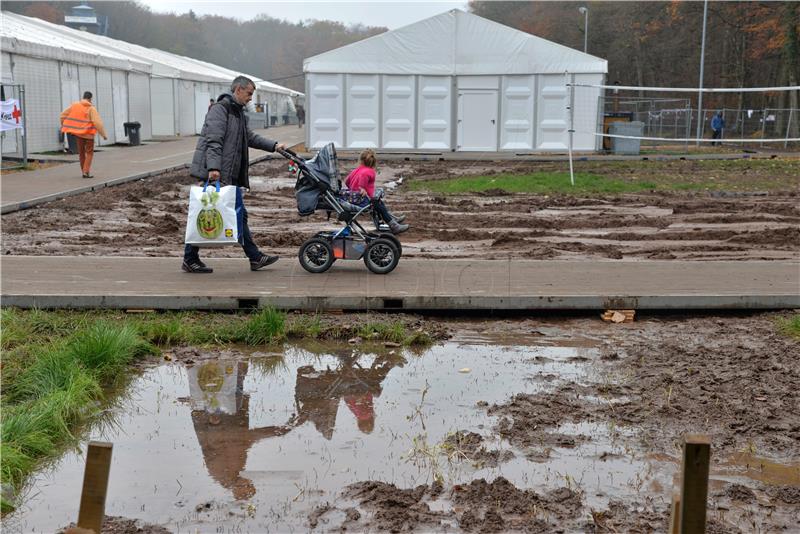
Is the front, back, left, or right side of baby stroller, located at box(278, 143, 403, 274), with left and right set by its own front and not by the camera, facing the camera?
right

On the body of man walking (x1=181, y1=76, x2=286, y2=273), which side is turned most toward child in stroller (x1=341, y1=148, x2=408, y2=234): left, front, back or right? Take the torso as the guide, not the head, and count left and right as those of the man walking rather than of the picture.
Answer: front

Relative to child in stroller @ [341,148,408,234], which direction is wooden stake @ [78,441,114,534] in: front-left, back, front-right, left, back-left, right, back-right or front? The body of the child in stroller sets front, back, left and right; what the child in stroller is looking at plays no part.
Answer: right

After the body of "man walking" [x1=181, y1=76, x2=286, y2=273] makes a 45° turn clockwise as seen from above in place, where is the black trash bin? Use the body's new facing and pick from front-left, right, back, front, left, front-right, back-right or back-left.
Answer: back-left

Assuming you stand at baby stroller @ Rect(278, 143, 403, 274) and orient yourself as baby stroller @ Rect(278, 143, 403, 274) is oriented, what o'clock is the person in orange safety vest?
The person in orange safety vest is roughly at 8 o'clock from the baby stroller.

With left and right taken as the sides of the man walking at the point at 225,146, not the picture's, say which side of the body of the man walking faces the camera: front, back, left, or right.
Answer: right

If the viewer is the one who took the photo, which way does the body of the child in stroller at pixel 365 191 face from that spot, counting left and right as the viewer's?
facing to the right of the viewer

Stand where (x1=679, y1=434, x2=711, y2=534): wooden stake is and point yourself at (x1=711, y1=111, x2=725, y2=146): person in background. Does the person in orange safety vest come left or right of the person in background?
left

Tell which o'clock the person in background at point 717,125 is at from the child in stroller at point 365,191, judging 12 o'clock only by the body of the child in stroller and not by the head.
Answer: The person in background is roughly at 10 o'clock from the child in stroller.

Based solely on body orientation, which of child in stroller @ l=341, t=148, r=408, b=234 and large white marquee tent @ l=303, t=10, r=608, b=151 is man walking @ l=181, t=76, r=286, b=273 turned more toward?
the child in stroller

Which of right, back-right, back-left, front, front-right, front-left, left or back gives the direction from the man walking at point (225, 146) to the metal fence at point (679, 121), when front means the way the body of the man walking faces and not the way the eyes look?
front-left

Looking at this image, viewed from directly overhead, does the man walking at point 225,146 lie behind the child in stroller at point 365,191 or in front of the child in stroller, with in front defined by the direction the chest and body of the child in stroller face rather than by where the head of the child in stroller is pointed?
behind

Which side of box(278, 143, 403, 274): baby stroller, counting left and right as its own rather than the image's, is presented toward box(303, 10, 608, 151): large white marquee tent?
left

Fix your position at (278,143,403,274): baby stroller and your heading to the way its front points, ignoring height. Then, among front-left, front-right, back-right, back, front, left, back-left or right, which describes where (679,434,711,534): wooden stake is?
right
